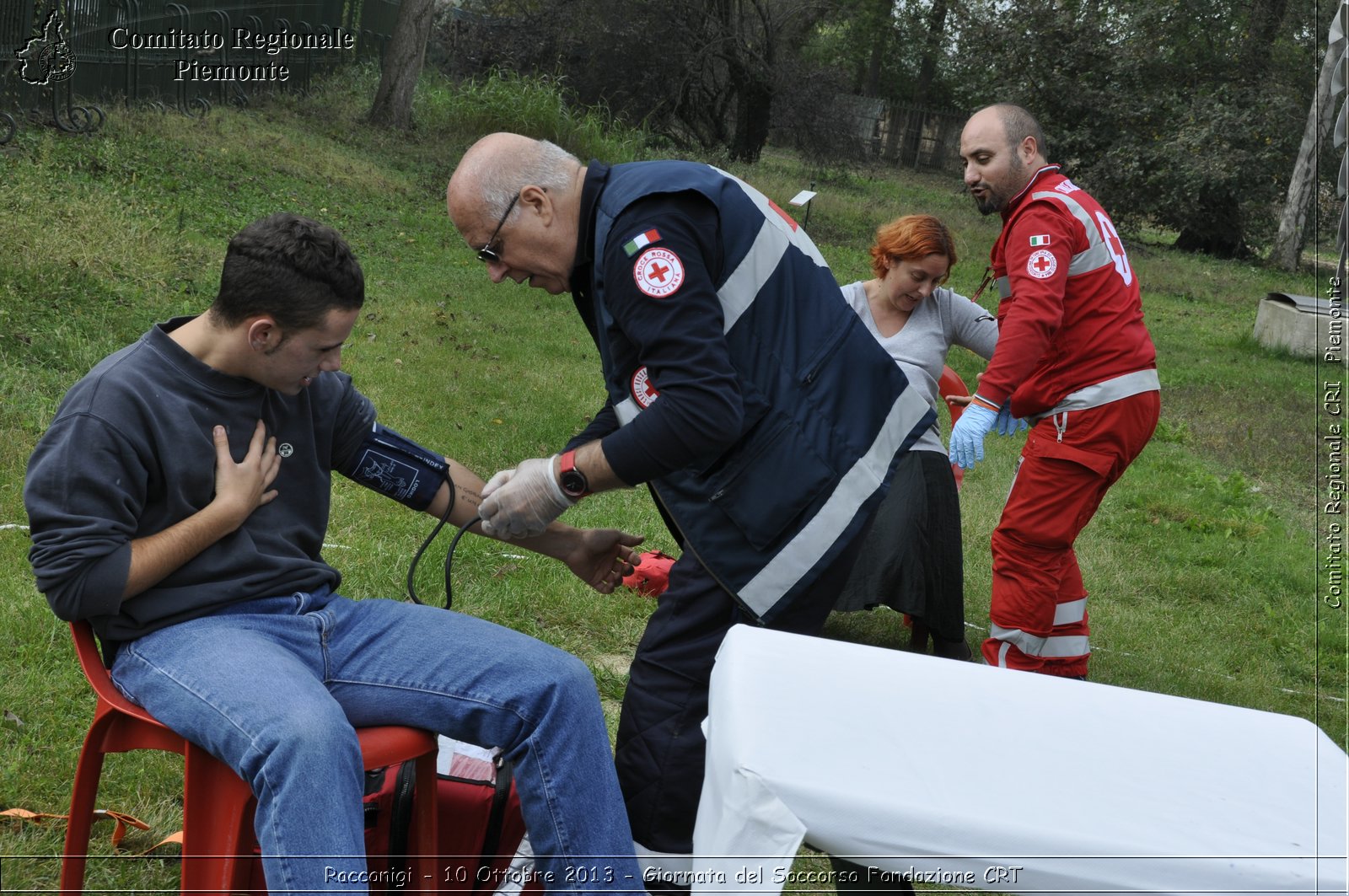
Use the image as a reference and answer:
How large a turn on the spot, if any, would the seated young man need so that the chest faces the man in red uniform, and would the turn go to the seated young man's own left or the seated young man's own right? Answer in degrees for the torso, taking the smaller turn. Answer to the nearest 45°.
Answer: approximately 90° to the seated young man's own left

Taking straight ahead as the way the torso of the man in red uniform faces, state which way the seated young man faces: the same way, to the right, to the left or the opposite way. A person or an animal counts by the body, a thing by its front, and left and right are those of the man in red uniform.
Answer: the opposite way

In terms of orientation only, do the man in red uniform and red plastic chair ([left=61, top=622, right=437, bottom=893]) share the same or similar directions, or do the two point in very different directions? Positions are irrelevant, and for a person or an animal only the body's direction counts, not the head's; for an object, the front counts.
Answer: very different directions

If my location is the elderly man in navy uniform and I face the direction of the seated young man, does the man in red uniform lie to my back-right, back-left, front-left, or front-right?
back-right

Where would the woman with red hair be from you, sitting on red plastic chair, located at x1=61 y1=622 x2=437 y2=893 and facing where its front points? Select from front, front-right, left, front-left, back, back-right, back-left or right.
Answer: left

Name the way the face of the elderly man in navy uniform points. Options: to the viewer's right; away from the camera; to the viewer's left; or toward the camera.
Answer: to the viewer's left

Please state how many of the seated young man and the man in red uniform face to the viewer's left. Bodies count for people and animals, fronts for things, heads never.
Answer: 1

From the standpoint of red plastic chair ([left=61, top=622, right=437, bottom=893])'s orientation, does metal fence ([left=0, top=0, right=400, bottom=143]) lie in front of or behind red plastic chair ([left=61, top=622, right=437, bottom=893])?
behind

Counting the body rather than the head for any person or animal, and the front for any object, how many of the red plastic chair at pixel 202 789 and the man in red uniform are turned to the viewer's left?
1

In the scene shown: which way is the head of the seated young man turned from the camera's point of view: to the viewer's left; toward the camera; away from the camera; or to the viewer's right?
to the viewer's right

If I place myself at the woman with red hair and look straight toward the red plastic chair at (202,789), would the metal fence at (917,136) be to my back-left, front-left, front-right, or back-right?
back-right

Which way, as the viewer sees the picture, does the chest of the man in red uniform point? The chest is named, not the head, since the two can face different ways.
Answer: to the viewer's left

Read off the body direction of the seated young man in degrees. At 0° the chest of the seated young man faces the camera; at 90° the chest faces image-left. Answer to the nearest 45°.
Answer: approximately 315°

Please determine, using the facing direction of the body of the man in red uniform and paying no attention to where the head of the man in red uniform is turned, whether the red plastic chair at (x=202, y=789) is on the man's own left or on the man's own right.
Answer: on the man's own left
